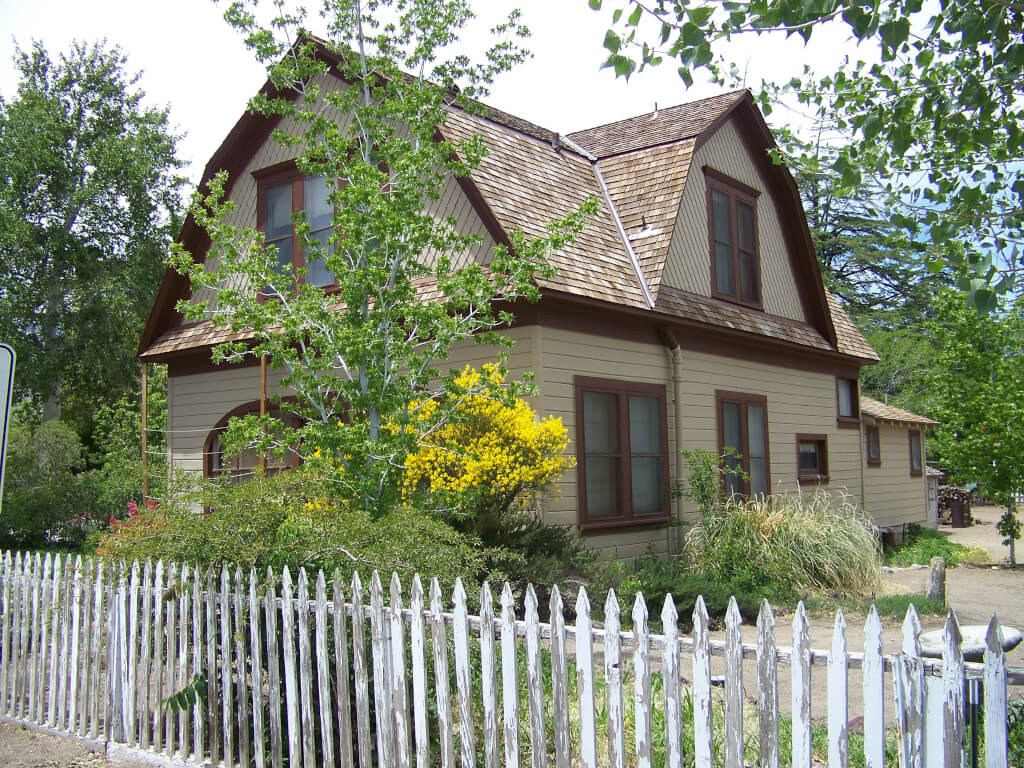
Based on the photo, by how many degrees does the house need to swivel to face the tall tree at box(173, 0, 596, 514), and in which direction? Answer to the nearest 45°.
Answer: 0° — it already faces it

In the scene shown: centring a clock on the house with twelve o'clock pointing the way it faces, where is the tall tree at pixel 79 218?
The tall tree is roughly at 3 o'clock from the house.

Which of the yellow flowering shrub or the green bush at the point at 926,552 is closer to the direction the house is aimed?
the yellow flowering shrub

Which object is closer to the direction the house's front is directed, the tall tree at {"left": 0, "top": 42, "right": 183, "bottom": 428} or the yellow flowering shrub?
the yellow flowering shrub

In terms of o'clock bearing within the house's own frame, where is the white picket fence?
The white picket fence is roughly at 11 o'clock from the house.

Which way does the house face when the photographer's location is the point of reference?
facing the viewer and to the left of the viewer
